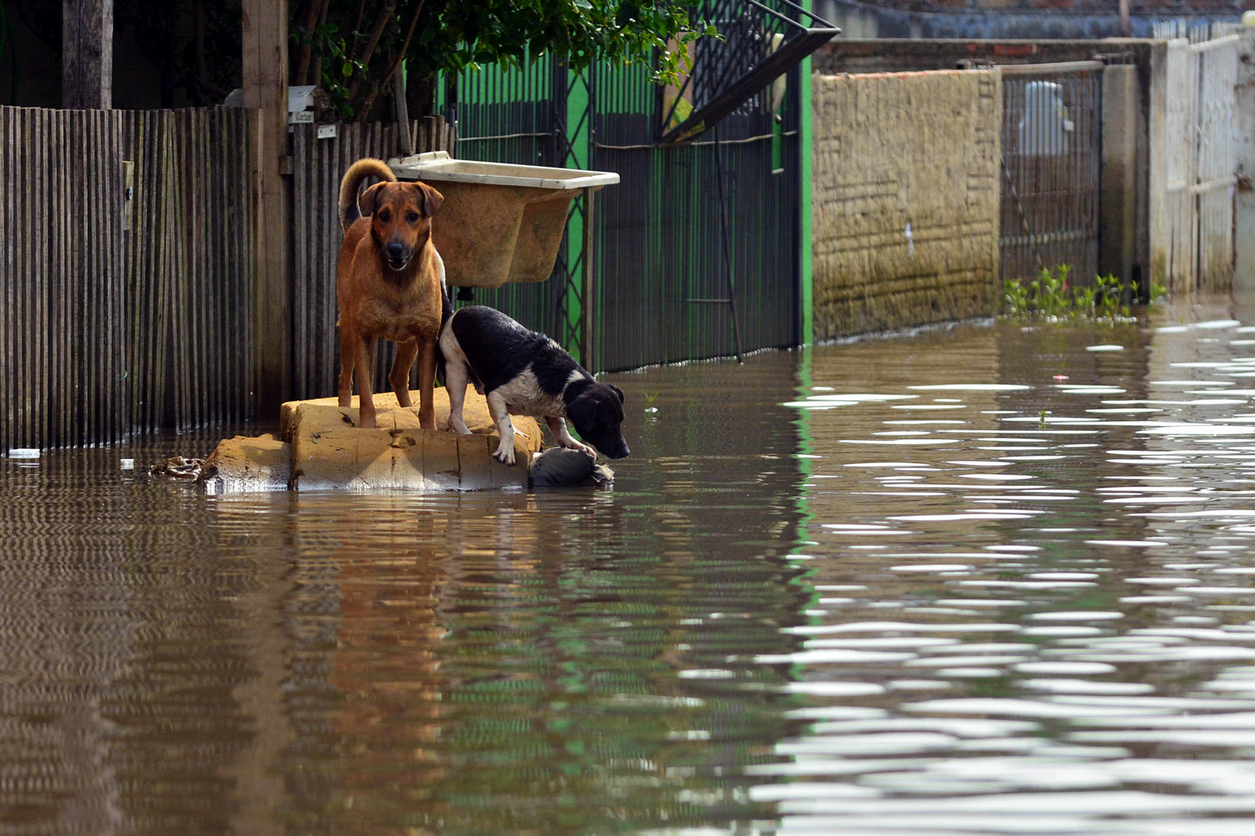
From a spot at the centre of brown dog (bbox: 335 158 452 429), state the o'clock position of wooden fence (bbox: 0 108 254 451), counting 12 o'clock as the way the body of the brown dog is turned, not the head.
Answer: The wooden fence is roughly at 5 o'clock from the brown dog.

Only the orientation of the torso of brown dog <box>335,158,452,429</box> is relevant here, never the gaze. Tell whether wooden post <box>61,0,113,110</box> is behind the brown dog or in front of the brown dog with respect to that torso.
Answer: behind

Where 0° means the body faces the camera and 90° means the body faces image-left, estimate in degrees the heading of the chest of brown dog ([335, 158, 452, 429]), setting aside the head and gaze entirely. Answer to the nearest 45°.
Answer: approximately 0°

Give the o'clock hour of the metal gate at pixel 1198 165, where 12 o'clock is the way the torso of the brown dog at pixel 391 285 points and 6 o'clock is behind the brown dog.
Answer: The metal gate is roughly at 7 o'clock from the brown dog.

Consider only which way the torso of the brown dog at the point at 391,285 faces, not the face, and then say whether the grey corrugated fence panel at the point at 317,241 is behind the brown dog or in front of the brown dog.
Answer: behind

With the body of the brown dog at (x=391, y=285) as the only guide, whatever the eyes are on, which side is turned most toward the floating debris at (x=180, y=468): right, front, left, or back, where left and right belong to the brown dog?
right

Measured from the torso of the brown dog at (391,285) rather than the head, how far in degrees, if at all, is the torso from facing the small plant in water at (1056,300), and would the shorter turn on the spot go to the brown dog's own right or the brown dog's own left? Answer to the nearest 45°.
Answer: approximately 135° to the brown dog's own left
